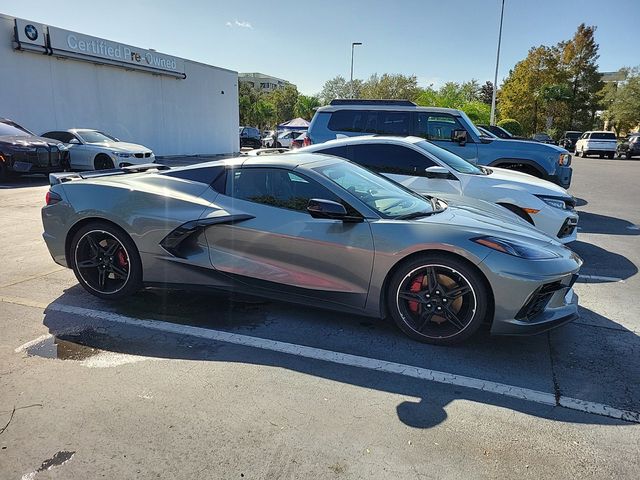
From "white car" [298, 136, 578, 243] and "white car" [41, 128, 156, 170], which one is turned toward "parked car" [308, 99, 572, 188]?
"white car" [41, 128, 156, 170]

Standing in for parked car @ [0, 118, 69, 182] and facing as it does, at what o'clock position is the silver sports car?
The silver sports car is roughly at 1 o'clock from the parked car.

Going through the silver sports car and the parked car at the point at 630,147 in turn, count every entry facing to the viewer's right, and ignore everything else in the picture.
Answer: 1

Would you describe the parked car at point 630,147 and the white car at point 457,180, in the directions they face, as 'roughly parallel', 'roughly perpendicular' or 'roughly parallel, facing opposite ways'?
roughly perpendicular

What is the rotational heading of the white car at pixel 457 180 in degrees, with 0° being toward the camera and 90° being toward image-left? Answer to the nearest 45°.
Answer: approximately 315°

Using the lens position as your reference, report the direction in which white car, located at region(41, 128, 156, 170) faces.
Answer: facing the viewer and to the right of the viewer

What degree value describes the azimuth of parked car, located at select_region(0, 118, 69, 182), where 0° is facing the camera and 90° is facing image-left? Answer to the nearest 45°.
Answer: approximately 315°

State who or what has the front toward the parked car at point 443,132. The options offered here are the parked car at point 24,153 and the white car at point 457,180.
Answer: the parked car at point 24,153

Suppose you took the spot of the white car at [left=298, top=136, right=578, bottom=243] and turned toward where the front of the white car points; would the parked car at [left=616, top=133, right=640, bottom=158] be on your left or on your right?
on your left

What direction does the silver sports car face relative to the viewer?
to the viewer's right

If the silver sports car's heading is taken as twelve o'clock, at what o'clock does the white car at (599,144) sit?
The white car is roughly at 10 o'clock from the silver sports car.

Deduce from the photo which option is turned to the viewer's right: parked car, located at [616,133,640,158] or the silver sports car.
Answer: the silver sports car
